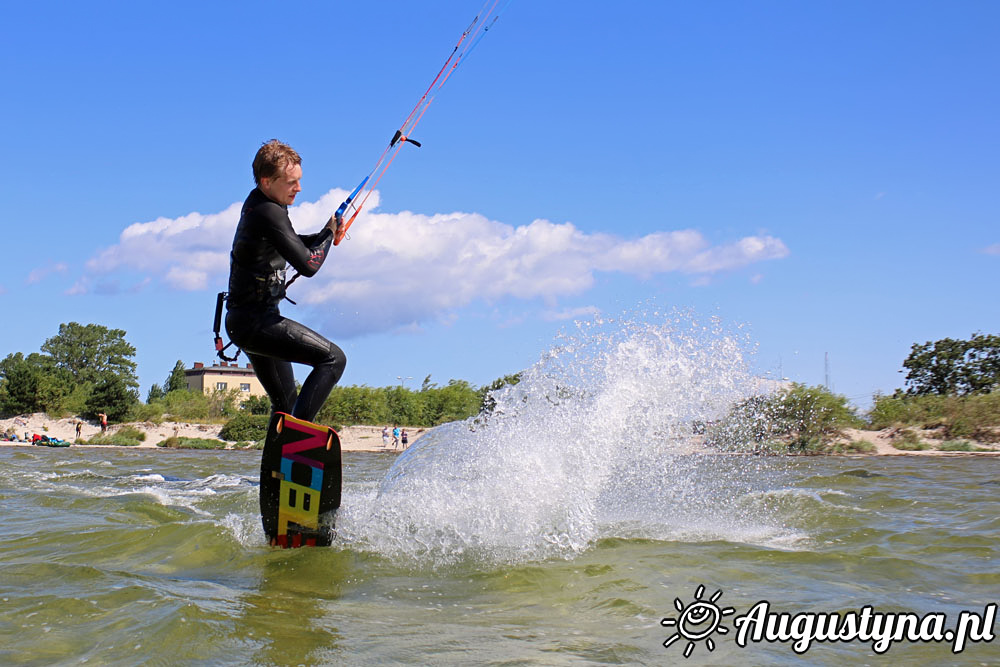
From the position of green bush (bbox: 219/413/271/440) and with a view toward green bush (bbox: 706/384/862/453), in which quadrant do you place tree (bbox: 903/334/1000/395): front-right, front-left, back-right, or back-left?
front-left

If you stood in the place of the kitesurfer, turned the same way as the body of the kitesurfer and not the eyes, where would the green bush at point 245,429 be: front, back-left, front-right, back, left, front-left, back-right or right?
left

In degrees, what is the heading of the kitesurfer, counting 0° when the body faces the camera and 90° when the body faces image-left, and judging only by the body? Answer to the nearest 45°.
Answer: approximately 270°

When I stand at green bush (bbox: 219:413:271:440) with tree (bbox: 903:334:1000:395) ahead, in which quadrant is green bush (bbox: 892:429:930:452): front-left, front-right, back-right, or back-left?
front-right

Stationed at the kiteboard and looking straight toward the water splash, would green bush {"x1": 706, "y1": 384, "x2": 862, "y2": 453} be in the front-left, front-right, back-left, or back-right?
front-left

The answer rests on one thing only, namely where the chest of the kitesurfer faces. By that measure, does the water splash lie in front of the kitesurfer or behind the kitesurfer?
in front

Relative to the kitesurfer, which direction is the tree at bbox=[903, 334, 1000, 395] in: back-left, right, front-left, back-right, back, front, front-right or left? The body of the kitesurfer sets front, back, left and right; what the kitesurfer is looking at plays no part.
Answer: front-left

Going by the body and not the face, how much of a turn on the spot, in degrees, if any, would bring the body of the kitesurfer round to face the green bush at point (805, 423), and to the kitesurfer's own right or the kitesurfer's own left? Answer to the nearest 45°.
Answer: approximately 45° to the kitesurfer's own left

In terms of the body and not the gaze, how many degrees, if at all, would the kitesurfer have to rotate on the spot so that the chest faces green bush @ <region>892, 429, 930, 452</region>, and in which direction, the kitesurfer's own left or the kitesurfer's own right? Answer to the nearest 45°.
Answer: approximately 45° to the kitesurfer's own left
